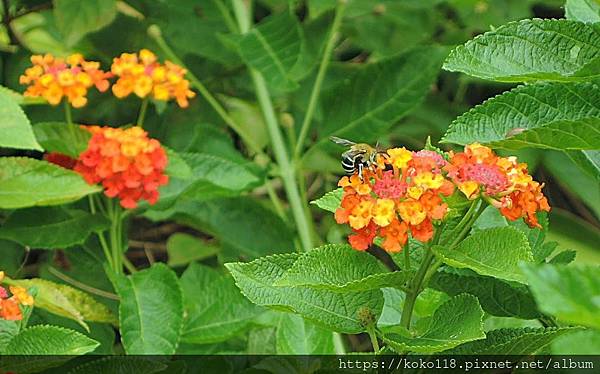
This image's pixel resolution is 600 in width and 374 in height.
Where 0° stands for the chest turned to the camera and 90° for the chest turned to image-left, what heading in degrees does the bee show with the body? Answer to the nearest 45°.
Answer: approximately 270°

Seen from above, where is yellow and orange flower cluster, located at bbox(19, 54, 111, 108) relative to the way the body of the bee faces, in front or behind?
behind

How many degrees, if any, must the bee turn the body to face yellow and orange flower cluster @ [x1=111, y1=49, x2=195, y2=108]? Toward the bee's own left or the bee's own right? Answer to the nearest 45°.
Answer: approximately 135° to the bee's own left
